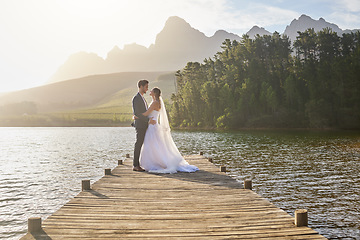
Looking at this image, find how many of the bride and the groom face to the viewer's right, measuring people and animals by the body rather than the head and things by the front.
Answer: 1

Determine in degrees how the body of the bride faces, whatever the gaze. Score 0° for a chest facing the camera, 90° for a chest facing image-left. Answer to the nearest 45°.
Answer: approximately 90°

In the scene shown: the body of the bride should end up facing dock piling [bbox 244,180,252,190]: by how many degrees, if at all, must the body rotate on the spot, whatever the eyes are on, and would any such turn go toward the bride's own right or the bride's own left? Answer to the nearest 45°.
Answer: approximately 135° to the bride's own left

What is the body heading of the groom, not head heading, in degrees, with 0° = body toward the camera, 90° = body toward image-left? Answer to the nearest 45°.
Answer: approximately 270°

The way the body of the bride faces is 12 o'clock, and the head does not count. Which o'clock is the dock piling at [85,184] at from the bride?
The dock piling is roughly at 10 o'clock from the bride.

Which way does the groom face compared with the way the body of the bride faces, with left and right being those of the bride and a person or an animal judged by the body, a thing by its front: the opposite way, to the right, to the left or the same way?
the opposite way
